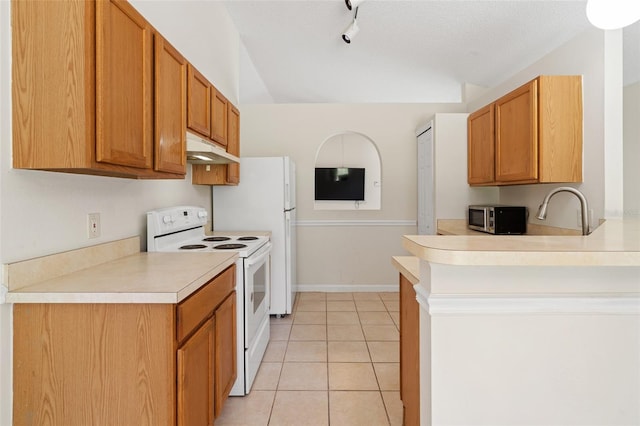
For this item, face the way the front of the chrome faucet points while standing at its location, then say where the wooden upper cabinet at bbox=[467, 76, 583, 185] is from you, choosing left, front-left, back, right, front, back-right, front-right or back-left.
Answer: right

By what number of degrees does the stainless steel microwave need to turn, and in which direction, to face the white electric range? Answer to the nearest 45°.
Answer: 0° — it already faces it

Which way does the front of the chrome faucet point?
to the viewer's left

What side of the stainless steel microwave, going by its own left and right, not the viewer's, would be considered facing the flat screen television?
right

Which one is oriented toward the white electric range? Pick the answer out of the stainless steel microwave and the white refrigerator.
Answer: the stainless steel microwave

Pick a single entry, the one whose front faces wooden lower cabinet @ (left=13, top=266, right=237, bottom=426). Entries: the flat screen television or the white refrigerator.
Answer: the flat screen television

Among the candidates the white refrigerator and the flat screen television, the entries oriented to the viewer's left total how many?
0

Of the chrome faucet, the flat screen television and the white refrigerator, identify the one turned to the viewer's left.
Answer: the chrome faucet

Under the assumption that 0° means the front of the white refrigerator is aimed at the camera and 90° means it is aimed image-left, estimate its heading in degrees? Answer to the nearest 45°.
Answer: approximately 270°

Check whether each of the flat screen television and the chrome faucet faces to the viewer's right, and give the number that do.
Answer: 0

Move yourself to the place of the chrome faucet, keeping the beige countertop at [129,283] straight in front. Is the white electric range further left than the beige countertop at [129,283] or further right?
right
